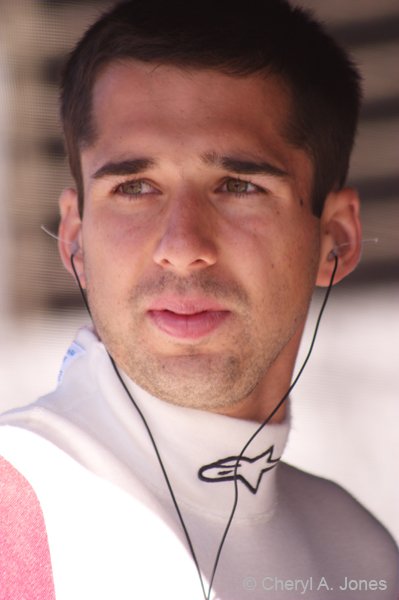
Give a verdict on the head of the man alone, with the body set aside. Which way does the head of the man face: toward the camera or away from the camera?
toward the camera

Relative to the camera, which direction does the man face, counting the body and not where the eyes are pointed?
toward the camera
